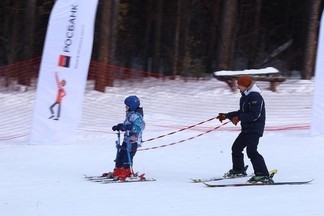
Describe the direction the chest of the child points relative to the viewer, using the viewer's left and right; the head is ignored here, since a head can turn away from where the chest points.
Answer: facing to the left of the viewer

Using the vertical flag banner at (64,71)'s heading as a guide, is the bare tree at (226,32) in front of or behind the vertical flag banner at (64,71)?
behind

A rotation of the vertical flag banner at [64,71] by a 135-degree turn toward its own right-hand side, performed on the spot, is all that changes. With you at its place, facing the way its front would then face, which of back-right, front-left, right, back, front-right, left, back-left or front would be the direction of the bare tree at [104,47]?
front-right

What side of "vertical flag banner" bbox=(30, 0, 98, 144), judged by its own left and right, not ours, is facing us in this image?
front

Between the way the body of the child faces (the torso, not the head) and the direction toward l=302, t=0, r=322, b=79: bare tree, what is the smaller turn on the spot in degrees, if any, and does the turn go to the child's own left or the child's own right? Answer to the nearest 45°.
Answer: approximately 135° to the child's own right

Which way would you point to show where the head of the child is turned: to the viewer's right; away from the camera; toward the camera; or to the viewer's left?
to the viewer's left

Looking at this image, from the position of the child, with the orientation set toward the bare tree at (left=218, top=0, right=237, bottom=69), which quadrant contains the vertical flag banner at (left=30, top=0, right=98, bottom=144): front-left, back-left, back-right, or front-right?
front-left

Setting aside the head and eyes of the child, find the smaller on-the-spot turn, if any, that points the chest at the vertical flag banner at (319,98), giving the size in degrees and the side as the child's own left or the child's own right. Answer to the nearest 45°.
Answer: approximately 135° to the child's own right

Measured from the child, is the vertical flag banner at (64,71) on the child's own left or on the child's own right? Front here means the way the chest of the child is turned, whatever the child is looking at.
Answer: on the child's own right

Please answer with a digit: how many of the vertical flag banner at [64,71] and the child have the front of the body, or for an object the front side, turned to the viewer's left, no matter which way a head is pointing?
1

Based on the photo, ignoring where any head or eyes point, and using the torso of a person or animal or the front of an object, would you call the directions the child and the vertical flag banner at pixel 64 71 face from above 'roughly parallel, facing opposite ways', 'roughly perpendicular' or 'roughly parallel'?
roughly perpendicular
